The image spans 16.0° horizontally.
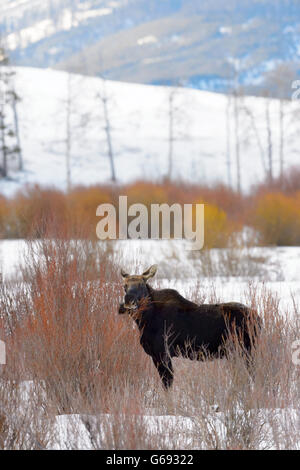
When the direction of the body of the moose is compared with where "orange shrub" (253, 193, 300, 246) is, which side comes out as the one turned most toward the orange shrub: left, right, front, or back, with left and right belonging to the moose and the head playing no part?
right

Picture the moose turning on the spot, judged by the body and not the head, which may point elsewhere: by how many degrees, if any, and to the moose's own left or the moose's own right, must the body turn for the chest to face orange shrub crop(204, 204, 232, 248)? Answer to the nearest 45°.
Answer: approximately 90° to the moose's own right

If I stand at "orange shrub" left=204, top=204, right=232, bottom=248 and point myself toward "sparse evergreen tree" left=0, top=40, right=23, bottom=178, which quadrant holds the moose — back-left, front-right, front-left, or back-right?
back-left

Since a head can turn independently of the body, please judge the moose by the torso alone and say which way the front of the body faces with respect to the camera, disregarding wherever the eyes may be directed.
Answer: to the viewer's left

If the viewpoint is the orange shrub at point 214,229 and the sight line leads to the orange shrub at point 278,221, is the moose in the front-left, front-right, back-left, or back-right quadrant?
back-right

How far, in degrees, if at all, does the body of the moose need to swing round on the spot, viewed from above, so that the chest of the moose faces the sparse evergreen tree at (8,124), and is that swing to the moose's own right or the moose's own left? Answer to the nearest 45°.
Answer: approximately 90° to the moose's own right
